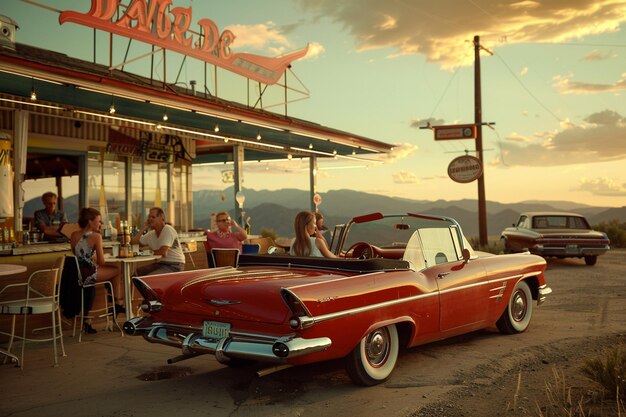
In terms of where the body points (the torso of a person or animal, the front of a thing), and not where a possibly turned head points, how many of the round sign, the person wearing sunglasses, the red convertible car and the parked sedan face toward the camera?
2

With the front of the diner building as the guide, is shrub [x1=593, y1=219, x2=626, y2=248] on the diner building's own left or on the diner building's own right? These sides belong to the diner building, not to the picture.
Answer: on the diner building's own left

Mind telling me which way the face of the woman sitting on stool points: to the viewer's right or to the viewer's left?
to the viewer's right

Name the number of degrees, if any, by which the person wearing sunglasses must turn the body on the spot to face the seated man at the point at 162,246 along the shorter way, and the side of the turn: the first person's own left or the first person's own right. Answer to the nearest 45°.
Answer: approximately 45° to the first person's own right

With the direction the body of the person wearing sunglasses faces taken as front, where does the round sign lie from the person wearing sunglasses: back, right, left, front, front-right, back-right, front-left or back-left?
back-left

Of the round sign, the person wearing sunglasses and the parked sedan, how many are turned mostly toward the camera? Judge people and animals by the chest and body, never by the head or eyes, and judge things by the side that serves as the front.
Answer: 2

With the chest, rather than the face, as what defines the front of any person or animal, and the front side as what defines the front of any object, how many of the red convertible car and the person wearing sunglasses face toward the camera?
1

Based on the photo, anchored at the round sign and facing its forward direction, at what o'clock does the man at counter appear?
The man at counter is roughly at 1 o'clock from the round sign.

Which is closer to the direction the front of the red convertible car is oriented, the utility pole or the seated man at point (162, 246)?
the utility pole

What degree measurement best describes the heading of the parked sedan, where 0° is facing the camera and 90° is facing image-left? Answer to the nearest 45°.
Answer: approximately 135°
